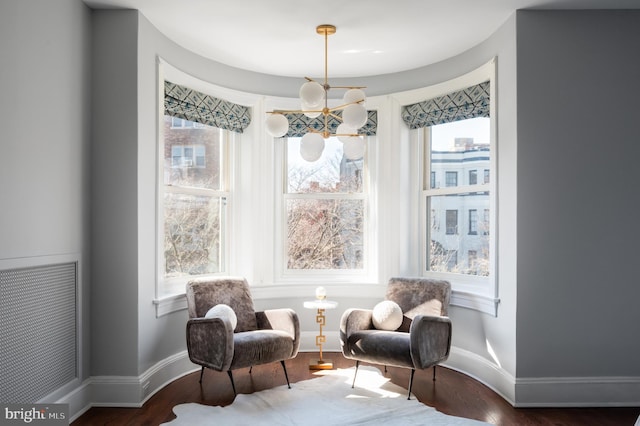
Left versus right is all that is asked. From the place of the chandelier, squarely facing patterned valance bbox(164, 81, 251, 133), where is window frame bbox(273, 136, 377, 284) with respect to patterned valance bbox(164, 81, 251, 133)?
right

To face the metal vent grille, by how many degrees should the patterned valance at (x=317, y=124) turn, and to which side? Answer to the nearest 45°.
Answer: approximately 45° to its right

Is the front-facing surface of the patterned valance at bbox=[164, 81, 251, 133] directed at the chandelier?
yes

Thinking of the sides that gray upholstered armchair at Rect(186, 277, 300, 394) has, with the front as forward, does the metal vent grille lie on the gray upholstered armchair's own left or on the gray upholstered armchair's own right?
on the gray upholstered armchair's own right

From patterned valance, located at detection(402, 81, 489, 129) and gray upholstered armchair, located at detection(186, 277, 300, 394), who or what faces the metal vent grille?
the patterned valance

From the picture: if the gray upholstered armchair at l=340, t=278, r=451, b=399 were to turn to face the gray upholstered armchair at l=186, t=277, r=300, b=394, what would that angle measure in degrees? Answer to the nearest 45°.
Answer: approximately 45° to its right

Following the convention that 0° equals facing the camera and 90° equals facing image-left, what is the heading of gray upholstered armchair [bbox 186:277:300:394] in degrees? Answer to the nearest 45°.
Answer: approximately 315°

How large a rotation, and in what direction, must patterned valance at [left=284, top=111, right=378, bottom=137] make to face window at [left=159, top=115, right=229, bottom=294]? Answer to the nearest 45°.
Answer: approximately 45° to its right

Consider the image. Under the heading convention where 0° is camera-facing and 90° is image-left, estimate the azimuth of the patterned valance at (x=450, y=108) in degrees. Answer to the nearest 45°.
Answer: approximately 45°
